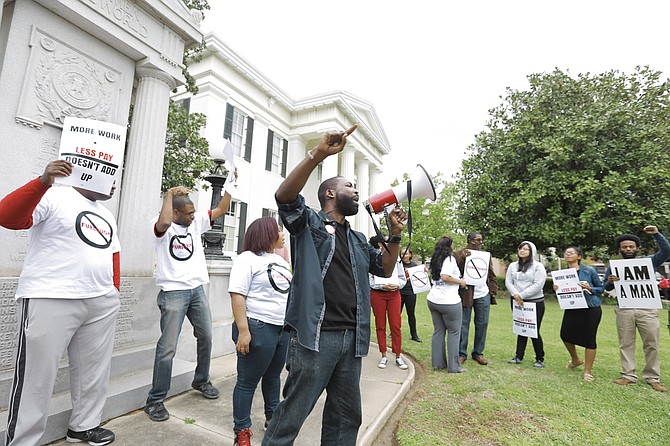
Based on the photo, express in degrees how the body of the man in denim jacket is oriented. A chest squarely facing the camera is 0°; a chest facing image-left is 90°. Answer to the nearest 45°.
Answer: approximately 315°

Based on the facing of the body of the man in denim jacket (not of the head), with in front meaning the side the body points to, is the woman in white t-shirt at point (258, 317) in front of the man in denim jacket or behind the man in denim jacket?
behind

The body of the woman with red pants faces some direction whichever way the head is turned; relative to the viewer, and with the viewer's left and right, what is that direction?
facing the viewer

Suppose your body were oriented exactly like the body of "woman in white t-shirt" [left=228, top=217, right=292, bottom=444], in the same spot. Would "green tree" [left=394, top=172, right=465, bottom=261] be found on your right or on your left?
on your left

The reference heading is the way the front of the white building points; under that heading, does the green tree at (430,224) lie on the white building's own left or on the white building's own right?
on the white building's own left

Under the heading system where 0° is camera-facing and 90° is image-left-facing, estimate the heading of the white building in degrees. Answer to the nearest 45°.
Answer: approximately 315°

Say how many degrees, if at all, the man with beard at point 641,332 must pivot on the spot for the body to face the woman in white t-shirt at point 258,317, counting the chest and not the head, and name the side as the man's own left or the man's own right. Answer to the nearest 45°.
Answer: approximately 45° to the man's own right

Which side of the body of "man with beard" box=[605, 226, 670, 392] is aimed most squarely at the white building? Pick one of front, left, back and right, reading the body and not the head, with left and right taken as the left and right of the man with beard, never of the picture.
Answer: right

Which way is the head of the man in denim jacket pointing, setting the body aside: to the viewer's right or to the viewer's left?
to the viewer's right

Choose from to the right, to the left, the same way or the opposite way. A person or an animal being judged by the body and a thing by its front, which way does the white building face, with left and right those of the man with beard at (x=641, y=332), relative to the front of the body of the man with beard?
to the left

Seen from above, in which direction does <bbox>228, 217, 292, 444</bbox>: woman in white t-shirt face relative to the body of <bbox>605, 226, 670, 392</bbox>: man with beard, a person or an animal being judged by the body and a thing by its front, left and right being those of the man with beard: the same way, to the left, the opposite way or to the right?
to the left

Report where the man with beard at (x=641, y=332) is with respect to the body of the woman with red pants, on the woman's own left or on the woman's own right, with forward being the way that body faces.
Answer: on the woman's own left

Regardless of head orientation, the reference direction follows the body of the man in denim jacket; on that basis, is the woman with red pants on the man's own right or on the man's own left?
on the man's own left

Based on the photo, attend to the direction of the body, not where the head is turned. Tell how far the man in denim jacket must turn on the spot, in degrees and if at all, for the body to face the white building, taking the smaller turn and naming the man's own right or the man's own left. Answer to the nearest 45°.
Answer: approximately 135° to the man's own left
